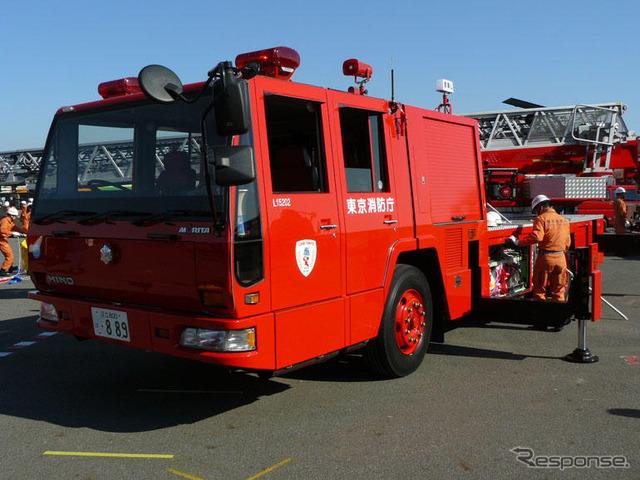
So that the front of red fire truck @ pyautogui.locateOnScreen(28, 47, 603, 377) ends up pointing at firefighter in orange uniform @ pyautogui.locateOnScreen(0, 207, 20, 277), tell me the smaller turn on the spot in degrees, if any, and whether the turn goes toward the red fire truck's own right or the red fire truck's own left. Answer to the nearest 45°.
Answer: approximately 90° to the red fire truck's own right

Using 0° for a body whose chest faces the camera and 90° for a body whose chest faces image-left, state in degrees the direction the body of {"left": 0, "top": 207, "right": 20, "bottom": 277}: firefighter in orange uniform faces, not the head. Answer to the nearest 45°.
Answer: approximately 270°

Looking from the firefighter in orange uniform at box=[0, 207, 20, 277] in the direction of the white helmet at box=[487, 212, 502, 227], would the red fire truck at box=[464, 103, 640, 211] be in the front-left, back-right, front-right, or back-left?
front-left

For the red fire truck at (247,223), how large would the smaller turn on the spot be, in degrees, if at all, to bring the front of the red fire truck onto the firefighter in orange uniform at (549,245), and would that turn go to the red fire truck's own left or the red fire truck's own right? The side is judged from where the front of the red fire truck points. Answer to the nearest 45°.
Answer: approximately 180°

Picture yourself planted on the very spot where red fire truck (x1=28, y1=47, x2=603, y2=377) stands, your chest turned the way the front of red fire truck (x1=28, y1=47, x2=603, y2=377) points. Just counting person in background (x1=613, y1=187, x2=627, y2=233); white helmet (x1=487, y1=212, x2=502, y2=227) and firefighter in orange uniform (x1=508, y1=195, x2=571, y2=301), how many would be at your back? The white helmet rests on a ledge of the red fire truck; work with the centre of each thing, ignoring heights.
3

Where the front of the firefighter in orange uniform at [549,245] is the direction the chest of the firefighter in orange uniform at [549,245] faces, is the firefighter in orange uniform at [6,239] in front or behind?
in front

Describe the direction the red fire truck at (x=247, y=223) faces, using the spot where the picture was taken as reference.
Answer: facing the viewer and to the left of the viewer

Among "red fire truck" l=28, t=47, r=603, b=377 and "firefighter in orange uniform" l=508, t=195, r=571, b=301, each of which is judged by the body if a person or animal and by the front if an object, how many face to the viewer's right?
0

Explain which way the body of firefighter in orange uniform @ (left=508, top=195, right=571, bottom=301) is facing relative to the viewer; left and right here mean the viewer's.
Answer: facing away from the viewer and to the left of the viewer

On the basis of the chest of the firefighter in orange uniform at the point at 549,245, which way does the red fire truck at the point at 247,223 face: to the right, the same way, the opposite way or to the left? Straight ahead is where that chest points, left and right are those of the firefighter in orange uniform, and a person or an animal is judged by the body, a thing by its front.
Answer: to the left
